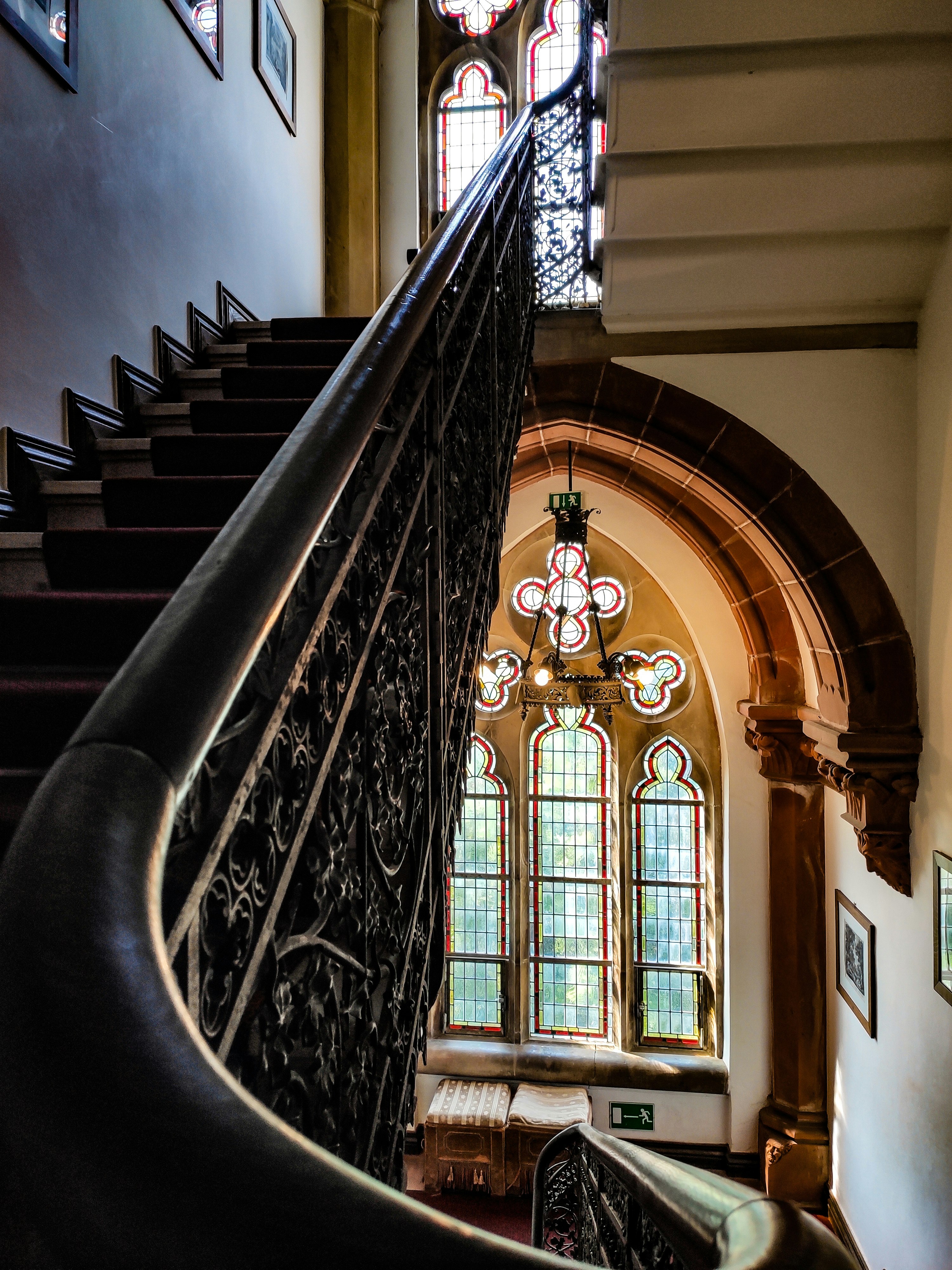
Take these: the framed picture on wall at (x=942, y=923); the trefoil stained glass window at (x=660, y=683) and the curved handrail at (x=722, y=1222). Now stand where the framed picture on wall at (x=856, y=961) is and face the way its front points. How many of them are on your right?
1

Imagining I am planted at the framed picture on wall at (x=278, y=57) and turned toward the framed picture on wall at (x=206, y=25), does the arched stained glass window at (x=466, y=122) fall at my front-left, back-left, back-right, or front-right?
back-left

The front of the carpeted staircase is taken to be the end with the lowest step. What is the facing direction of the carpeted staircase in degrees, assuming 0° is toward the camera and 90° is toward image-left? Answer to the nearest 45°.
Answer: approximately 0°

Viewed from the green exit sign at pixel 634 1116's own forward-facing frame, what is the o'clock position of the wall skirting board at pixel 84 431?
The wall skirting board is roughly at 1 o'clock from the green exit sign.

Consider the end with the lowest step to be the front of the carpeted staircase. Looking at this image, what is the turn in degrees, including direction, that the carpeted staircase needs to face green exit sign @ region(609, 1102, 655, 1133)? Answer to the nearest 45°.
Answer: approximately 135° to its left

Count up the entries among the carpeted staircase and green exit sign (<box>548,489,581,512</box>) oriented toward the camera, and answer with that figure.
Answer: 2

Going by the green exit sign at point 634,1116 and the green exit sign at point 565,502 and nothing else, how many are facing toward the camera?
2

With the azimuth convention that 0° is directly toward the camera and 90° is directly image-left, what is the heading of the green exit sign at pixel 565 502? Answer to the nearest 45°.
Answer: approximately 0°

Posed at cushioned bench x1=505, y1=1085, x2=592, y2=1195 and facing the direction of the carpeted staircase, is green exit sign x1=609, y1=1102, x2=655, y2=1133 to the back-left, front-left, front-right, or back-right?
back-left

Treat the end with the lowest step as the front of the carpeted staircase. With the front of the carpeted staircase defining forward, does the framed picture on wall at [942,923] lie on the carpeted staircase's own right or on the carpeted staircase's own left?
on the carpeted staircase's own left

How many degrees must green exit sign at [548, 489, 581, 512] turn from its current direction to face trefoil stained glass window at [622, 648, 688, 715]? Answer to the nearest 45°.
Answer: approximately 135° to its left
